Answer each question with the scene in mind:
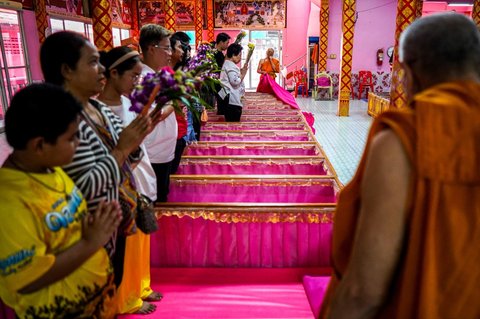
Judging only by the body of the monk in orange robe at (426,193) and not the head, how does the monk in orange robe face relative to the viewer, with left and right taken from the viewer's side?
facing away from the viewer and to the left of the viewer

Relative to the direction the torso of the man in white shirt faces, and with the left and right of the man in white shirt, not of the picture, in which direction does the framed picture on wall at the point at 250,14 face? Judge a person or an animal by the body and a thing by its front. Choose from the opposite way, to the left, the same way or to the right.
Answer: to the right

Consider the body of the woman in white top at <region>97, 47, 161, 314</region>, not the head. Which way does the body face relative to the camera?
to the viewer's right

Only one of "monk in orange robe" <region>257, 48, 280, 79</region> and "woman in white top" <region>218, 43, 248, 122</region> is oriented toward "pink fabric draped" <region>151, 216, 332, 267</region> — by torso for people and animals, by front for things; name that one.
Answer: the monk in orange robe

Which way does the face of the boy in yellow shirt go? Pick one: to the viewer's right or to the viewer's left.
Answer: to the viewer's right

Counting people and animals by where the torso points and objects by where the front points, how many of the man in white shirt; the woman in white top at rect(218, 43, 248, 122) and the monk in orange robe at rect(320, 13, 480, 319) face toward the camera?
0

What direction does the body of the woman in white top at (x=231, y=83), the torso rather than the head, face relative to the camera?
to the viewer's right

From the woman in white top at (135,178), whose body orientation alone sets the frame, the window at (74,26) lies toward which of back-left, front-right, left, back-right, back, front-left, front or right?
left

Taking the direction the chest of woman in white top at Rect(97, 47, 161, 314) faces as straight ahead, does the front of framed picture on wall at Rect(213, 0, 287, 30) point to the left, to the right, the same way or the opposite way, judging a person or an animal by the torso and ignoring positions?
to the right

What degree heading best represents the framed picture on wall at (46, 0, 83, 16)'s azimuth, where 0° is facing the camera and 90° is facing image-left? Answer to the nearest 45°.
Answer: approximately 315°

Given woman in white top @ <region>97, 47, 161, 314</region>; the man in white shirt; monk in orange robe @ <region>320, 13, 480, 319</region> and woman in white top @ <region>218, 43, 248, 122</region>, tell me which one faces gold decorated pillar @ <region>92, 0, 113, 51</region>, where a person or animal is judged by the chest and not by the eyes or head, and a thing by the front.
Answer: the monk in orange robe

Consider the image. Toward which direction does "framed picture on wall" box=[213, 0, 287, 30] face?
toward the camera

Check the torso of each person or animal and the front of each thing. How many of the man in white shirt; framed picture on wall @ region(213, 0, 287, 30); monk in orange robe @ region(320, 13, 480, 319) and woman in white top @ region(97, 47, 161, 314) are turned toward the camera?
1

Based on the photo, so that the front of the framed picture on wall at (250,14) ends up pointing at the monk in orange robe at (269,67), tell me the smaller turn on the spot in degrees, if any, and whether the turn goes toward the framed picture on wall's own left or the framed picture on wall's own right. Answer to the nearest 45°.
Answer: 0° — it already faces them
